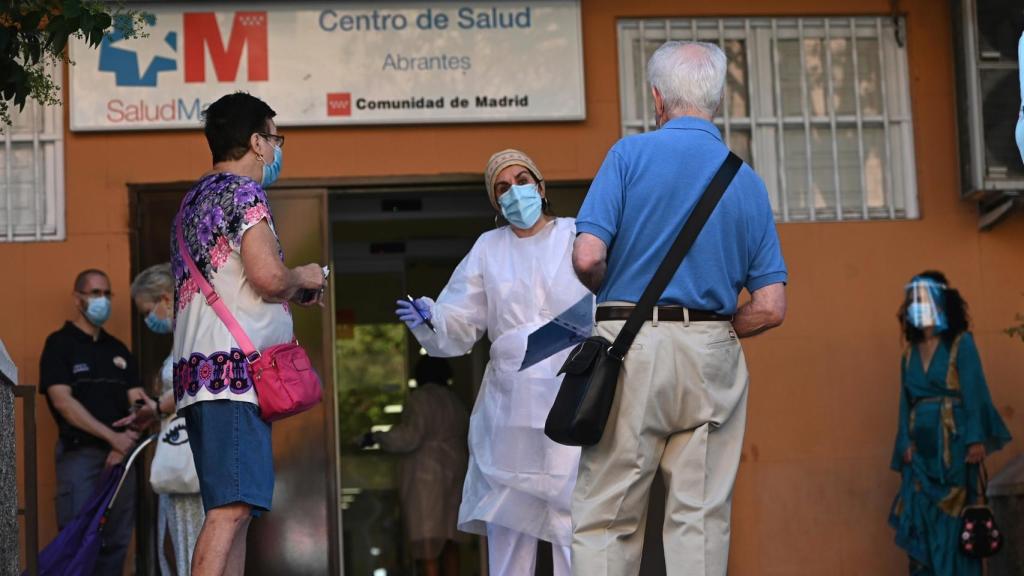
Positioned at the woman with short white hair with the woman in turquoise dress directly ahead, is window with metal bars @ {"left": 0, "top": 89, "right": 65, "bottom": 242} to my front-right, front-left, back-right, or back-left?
back-left

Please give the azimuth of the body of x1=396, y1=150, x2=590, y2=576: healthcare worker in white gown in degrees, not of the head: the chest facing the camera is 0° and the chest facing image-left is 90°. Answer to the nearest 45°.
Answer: approximately 0°

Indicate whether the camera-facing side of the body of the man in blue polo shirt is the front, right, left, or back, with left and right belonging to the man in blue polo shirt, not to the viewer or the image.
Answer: back

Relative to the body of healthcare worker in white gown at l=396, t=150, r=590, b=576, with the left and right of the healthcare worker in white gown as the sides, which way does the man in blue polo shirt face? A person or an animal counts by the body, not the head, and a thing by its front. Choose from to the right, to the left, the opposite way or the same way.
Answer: the opposite way

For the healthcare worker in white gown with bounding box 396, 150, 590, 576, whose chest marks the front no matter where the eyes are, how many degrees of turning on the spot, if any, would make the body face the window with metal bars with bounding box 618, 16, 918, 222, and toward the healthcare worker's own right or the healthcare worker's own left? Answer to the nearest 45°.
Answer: approximately 135° to the healthcare worker's own left

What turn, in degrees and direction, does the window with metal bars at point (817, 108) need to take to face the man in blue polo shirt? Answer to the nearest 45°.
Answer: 0° — it already faces them

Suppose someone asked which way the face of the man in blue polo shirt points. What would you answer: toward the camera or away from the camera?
away from the camera

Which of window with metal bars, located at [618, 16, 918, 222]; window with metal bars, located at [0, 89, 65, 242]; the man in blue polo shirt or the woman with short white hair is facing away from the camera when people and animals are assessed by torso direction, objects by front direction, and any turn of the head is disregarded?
the man in blue polo shirt

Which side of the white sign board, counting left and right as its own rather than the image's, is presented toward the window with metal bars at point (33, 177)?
right
